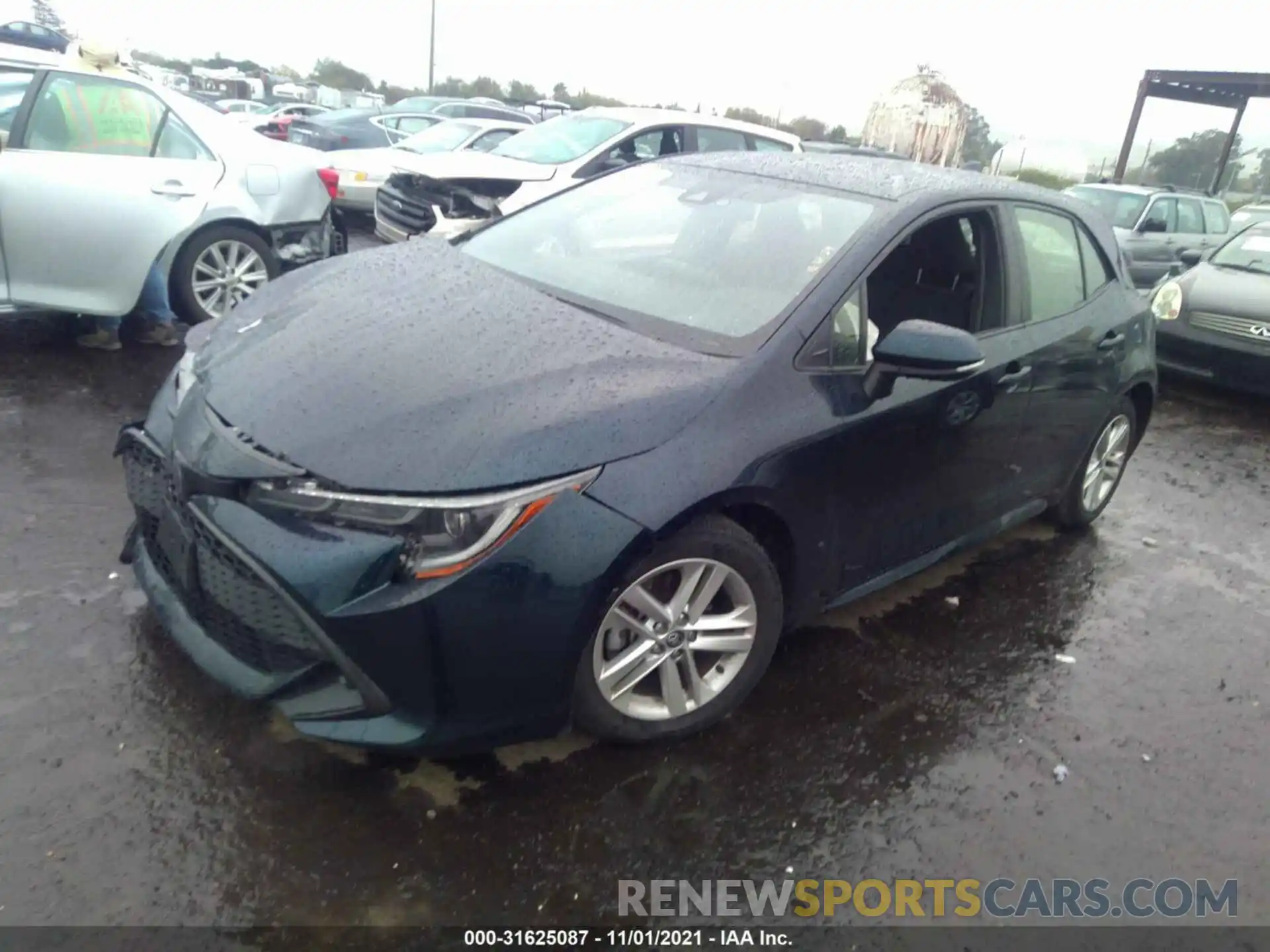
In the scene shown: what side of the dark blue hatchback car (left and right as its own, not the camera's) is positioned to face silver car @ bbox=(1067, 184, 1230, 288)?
back

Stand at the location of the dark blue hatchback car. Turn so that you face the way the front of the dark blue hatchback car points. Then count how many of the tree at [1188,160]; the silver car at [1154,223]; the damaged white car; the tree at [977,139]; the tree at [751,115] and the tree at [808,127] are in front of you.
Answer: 0

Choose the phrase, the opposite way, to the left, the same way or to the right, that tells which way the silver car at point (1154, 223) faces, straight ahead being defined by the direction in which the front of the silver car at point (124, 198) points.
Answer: the same way

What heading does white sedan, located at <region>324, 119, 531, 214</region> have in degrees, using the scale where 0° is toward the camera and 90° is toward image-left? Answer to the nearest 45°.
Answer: approximately 45°

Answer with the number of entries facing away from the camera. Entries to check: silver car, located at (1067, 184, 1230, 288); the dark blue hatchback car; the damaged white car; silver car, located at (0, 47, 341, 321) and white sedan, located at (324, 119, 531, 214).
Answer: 0

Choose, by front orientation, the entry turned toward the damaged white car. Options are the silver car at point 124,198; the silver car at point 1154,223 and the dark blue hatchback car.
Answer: the silver car at point 1154,223

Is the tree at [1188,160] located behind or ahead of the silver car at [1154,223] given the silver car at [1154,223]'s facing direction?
behind

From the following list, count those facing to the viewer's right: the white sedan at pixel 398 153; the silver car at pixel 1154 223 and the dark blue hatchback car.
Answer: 0

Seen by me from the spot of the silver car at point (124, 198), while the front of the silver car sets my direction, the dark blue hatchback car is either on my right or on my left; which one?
on my left

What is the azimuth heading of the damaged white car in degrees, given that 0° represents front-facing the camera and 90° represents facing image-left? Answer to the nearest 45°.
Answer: approximately 45°

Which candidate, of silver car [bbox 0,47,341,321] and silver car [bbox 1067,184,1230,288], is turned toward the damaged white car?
silver car [bbox 1067,184,1230,288]

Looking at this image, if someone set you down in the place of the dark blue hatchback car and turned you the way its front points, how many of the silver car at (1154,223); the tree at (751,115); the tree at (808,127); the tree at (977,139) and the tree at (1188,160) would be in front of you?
0

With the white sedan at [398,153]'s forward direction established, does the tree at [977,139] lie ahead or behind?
behind

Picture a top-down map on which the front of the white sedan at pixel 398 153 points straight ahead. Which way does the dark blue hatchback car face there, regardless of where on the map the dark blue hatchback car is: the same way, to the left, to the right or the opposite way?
the same way

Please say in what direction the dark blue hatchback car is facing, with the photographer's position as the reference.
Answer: facing the viewer and to the left of the viewer

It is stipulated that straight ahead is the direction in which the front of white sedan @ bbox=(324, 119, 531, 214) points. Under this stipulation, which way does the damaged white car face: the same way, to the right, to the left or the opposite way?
the same way

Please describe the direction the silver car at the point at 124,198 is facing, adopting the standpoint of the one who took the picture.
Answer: facing to the left of the viewer
